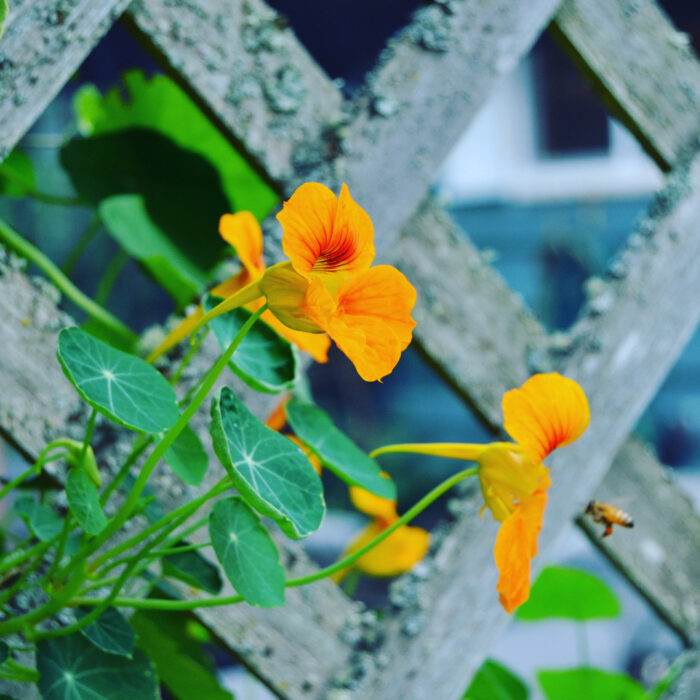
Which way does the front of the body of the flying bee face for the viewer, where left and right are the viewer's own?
facing to the left of the viewer
